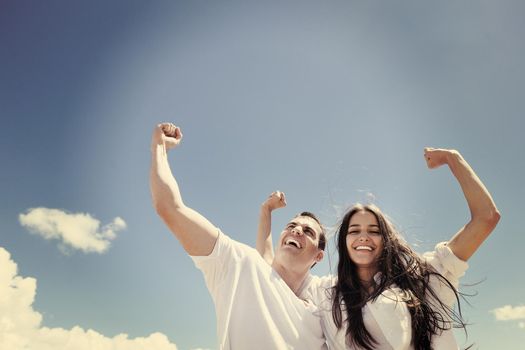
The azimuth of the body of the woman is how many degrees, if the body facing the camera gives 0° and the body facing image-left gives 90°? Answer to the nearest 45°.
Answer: approximately 0°

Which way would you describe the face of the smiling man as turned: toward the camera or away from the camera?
toward the camera

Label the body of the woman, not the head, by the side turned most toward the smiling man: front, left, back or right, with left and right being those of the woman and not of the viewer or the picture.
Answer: right
